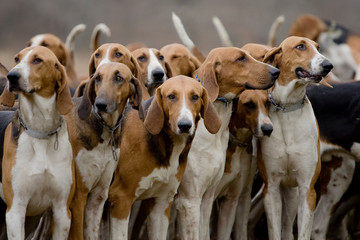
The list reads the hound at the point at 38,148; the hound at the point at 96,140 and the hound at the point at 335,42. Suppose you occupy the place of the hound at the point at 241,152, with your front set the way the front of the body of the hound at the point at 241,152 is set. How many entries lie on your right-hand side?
2

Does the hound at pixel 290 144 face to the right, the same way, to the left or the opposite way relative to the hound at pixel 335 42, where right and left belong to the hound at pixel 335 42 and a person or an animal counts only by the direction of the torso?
to the left

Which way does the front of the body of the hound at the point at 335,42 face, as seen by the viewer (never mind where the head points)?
to the viewer's left

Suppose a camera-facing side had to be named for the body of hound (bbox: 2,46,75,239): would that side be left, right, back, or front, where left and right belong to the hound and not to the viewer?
front

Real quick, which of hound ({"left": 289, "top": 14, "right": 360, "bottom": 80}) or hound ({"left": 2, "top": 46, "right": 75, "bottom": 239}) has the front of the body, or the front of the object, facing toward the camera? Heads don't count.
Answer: hound ({"left": 2, "top": 46, "right": 75, "bottom": 239})

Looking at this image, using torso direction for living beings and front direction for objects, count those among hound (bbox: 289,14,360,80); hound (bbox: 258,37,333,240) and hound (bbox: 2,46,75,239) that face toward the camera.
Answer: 2

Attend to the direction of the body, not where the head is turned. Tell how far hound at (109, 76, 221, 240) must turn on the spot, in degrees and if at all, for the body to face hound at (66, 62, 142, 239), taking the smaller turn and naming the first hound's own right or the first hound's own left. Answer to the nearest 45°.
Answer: approximately 135° to the first hound's own right

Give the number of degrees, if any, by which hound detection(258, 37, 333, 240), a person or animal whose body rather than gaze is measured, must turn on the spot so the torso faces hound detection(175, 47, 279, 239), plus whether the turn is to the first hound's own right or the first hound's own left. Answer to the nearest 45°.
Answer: approximately 45° to the first hound's own right

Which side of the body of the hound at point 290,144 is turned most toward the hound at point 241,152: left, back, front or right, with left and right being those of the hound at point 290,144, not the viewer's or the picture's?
right

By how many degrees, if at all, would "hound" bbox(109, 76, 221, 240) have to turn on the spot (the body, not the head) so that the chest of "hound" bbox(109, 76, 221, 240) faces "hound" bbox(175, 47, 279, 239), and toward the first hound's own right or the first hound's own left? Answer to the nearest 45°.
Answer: approximately 90° to the first hound's own left

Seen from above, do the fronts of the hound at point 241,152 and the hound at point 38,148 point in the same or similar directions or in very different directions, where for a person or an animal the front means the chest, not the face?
same or similar directions

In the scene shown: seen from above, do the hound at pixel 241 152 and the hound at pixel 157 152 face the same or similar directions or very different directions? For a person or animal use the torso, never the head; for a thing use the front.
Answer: same or similar directions

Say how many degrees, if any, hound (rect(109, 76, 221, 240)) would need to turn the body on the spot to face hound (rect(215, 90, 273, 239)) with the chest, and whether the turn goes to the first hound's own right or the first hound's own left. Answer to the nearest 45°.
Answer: approximately 90° to the first hound's own left

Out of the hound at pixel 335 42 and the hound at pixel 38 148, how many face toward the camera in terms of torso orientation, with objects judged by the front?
1

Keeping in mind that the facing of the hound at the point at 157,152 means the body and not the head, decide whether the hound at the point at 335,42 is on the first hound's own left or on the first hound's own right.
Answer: on the first hound's own left
